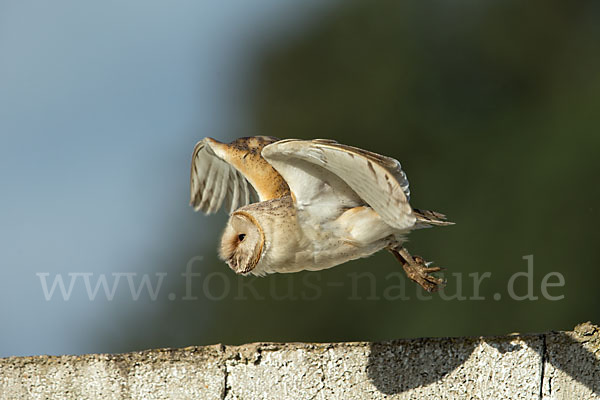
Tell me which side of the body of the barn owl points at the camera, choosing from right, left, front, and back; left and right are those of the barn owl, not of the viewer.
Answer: left
